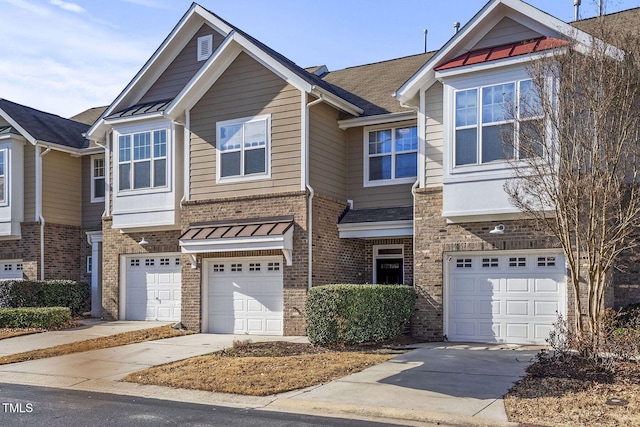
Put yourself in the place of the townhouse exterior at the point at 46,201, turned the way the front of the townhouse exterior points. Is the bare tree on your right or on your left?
on your left

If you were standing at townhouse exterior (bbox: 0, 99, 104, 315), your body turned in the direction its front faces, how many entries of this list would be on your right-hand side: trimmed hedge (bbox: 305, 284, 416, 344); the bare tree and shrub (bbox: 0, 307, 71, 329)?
0

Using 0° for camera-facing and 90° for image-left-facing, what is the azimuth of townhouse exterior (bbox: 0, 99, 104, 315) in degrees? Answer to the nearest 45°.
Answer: approximately 45°

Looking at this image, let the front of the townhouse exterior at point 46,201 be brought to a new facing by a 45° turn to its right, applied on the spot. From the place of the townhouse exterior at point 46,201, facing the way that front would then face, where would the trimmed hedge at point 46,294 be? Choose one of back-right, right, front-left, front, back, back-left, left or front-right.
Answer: left

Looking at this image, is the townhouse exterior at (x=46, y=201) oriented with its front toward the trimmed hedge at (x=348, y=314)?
no

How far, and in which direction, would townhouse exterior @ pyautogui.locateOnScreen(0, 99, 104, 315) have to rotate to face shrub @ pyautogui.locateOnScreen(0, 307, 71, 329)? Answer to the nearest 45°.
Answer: approximately 45° to its left
